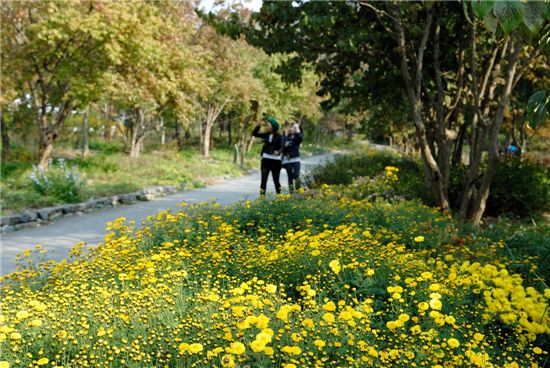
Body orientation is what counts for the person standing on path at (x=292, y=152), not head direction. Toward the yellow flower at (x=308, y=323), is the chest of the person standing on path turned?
yes

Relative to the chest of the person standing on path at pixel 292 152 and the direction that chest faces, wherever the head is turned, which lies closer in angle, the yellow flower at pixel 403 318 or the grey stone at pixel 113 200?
the yellow flower

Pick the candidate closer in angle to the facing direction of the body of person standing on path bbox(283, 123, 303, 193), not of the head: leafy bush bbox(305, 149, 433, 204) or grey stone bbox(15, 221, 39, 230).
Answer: the grey stone

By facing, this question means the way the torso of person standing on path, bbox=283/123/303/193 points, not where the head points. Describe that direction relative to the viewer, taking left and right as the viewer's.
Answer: facing the viewer

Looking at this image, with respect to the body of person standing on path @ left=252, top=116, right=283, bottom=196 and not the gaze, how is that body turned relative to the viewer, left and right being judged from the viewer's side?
facing the viewer and to the left of the viewer

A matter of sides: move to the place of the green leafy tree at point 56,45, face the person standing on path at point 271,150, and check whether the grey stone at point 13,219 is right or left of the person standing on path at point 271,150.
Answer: right

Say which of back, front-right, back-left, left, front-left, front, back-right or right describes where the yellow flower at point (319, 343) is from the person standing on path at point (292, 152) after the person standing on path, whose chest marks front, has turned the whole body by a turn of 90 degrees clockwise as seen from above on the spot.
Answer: left

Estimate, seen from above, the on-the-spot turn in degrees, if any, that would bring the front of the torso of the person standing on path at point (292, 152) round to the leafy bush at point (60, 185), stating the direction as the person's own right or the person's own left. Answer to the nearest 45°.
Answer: approximately 90° to the person's own right

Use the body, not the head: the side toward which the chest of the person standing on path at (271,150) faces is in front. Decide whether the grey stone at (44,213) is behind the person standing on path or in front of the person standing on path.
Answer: in front

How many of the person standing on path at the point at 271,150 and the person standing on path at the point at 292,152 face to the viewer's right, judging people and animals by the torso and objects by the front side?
0

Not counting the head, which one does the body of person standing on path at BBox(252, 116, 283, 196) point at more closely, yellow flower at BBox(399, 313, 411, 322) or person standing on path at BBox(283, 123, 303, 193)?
the yellow flower

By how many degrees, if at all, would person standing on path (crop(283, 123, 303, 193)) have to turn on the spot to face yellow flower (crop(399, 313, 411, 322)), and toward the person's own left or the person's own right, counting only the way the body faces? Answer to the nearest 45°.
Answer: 0° — they already face it

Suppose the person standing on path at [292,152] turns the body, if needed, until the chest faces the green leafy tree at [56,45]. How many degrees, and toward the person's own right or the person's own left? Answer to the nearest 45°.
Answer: approximately 90° to the person's own right

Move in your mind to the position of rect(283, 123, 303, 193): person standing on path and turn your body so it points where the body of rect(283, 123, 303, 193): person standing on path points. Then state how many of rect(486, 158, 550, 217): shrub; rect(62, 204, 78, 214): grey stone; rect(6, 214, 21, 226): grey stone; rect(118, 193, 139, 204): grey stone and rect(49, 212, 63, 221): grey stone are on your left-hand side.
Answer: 1

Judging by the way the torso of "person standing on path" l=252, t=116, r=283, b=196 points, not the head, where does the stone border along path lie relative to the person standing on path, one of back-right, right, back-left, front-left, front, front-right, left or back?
front-right

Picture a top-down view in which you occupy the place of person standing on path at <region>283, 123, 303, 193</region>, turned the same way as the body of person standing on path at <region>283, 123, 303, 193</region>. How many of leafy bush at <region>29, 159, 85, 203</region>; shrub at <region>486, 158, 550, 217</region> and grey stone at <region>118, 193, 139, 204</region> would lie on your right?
2

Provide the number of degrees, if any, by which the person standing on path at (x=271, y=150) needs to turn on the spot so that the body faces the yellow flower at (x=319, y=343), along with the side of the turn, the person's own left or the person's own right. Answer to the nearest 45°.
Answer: approximately 45° to the person's own left
